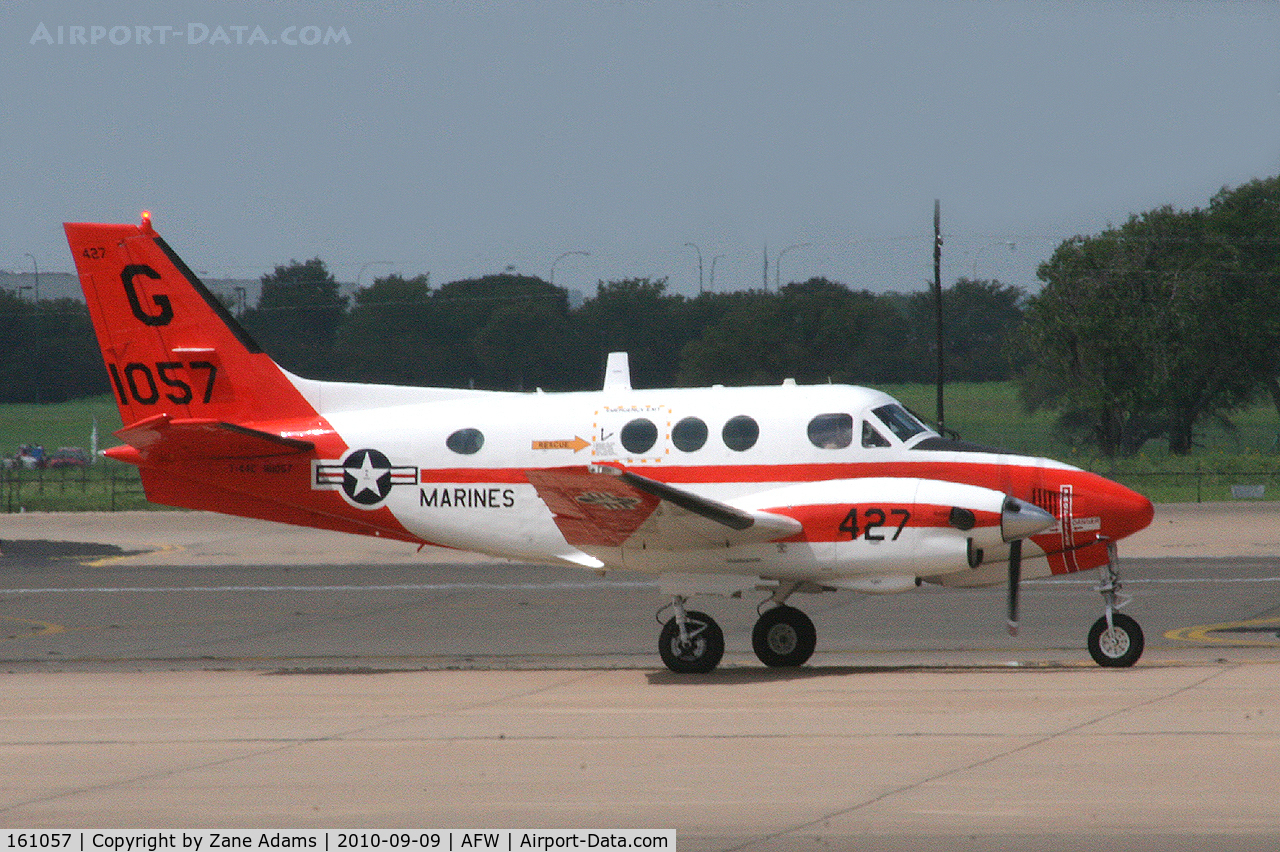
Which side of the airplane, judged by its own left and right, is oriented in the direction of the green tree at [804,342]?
left

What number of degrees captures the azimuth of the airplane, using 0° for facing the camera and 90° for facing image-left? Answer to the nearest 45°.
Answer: approximately 270°
